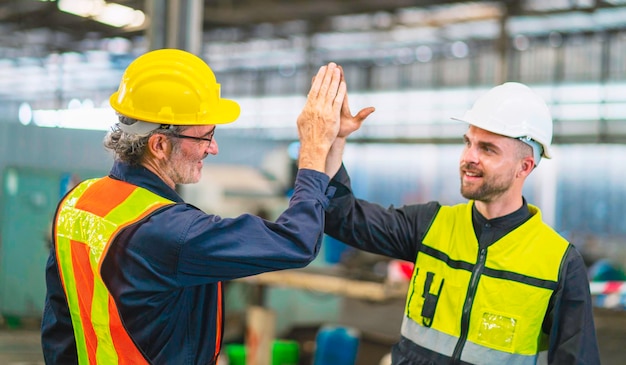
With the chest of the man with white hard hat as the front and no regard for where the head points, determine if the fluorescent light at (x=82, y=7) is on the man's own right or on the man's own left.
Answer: on the man's own right

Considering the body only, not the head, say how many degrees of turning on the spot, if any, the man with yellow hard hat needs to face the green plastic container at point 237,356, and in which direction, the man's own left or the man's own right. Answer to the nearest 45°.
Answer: approximately 45° to the man's own left

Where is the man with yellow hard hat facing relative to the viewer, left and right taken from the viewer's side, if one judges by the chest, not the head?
facing away from the viewer and to the right of the viewer

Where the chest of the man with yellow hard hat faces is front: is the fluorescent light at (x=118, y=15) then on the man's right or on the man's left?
on the man's left

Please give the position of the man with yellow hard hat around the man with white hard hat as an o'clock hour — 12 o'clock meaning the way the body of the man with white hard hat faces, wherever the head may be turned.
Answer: The man with yellow hard hat is roughly at 12 o'clock from the man with white hard hat.

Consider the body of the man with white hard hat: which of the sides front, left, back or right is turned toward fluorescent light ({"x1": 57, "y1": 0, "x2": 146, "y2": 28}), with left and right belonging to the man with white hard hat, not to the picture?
right

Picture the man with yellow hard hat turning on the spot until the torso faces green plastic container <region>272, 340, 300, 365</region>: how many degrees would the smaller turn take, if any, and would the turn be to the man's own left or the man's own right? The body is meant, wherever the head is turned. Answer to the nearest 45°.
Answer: approximately 45° to the man's own left

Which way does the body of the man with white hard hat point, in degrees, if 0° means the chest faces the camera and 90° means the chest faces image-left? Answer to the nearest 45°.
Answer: approximately 45°

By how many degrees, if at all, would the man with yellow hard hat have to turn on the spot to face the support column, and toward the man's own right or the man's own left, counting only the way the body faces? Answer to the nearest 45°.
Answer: approximately 45° to the man's own left

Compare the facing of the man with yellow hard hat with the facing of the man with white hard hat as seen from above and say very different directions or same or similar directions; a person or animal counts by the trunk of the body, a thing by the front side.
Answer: very different directions

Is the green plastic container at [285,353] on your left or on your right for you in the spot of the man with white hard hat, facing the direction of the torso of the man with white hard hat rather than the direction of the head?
on your right

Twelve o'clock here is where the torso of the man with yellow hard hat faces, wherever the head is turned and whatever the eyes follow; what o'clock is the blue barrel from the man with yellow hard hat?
The blue barrel is roughly at 11 o'clock from the man with yellow hard hat.
